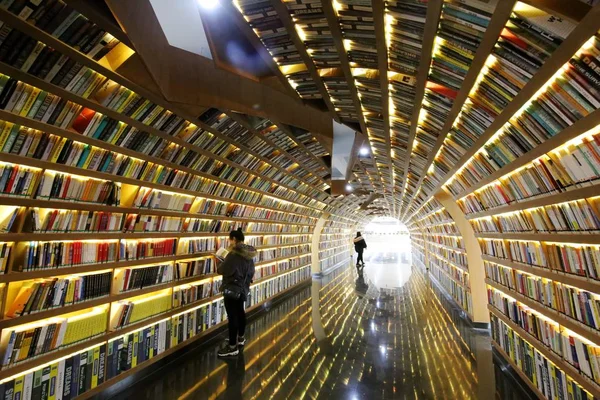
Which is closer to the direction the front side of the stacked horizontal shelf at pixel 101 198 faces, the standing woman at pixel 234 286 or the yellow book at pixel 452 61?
the yellow book

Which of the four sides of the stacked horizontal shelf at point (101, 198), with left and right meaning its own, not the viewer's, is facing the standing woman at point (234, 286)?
left

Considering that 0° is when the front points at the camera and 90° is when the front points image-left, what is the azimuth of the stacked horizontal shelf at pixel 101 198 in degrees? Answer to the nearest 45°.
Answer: approximately 315°

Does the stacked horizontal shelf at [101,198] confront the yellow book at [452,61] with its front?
yes

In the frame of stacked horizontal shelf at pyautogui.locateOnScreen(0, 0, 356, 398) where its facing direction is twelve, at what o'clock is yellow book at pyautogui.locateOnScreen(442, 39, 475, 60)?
The yellow book is roughly at 12 o'clock from the stacked horizontal shelf.
